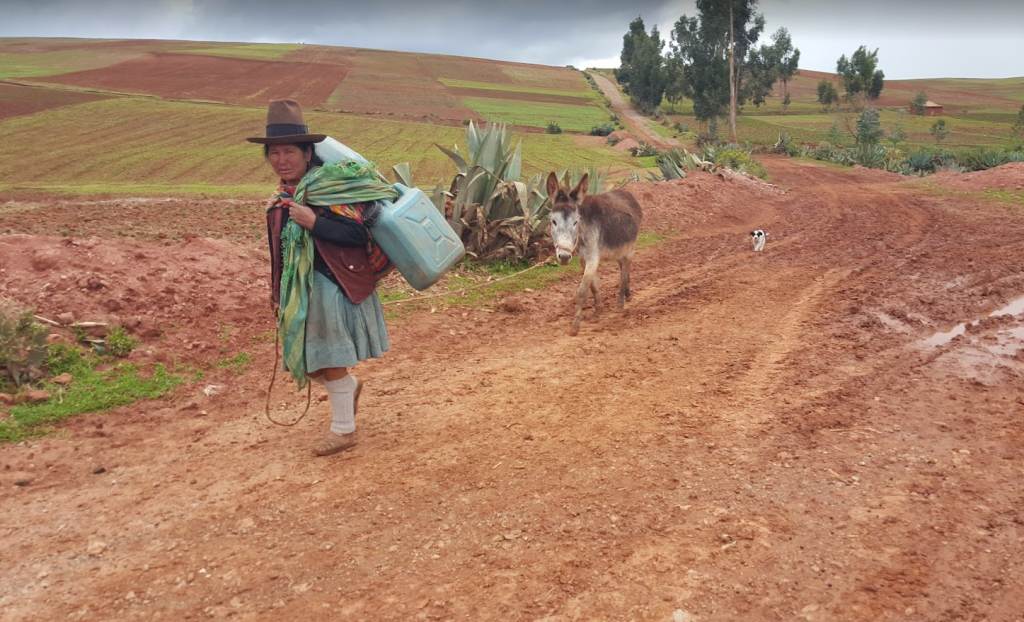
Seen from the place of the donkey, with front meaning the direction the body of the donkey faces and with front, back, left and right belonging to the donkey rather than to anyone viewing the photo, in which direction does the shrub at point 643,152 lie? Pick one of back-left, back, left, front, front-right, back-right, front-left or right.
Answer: back-right

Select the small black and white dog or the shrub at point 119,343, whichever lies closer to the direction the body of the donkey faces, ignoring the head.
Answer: the shrub

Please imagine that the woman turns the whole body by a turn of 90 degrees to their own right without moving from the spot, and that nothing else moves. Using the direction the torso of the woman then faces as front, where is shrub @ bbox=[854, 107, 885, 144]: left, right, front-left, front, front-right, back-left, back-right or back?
front-right

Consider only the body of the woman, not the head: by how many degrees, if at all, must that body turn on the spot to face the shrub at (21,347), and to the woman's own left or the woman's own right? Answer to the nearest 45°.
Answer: approximately 45° to the woman's own right

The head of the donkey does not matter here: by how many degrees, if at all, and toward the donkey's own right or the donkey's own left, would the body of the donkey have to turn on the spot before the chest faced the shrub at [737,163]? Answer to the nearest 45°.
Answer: approximately 135° to the donkey's own right

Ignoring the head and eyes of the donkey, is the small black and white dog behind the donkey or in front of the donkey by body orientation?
behind

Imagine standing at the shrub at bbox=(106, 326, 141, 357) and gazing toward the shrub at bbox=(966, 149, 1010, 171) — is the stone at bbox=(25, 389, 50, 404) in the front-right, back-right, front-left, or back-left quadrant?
back-right

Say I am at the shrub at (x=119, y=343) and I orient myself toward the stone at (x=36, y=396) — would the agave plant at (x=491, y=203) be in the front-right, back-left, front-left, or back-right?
back-left

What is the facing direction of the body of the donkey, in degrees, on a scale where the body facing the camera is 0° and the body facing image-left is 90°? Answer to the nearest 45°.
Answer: approximately 45°

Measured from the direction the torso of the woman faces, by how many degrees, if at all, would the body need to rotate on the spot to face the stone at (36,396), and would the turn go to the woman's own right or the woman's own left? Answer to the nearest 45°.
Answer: approximately 45° to the woman's own right
